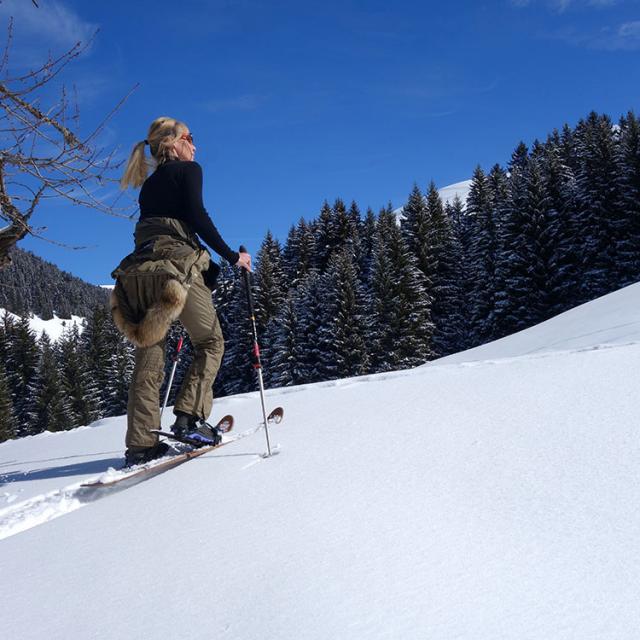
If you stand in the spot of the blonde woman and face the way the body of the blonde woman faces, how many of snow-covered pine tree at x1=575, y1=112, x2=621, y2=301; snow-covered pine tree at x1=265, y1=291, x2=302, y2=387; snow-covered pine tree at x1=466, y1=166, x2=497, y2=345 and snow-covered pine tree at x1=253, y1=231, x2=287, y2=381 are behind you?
0

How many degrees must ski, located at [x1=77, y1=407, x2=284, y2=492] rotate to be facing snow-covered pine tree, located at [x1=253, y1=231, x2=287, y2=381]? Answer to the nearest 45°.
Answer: approximately 45° to its left

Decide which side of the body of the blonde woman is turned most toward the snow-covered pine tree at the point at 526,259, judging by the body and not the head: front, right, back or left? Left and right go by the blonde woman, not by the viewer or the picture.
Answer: front

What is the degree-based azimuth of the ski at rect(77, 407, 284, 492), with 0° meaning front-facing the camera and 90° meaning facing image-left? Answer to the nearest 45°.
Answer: approximately 225°

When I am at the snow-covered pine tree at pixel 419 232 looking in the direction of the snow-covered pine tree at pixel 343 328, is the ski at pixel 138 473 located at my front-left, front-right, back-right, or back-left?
front-left

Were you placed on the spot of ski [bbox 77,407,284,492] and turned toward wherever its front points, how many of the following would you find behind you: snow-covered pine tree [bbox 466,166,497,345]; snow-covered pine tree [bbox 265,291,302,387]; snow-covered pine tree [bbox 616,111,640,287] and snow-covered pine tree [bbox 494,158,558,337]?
0

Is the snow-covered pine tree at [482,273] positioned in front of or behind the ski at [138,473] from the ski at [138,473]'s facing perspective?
in front

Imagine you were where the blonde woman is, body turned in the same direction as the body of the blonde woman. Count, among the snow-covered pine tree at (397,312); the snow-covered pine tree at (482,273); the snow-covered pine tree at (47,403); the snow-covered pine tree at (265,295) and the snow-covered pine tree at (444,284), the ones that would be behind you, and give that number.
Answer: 0

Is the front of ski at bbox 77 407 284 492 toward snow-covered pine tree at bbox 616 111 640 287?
yes

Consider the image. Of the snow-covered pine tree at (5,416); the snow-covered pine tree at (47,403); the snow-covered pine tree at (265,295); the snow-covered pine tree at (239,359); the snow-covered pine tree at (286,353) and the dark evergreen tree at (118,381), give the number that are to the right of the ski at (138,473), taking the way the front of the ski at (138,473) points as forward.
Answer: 0

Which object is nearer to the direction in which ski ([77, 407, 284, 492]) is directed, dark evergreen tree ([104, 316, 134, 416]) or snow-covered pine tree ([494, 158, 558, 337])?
the snow-covered pine tree

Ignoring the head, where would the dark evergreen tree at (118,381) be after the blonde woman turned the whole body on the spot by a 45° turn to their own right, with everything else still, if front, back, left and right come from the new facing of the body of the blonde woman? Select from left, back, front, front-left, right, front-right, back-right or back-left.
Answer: left

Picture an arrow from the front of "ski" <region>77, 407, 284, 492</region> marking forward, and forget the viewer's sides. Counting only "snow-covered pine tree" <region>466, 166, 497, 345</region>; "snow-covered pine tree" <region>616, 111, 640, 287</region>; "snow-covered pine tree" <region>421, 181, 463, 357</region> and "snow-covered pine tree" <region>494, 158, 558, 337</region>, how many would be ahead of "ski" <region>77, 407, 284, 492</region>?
4

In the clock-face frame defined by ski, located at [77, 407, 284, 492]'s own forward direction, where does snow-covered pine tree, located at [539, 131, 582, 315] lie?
The snow-covered pine tree is roughly at 12 o'clock from the ski.

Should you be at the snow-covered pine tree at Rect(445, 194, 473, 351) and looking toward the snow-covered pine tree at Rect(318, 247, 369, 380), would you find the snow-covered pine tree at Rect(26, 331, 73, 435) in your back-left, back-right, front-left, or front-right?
front-right

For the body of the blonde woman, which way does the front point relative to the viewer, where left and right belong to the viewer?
facing away from the viewer and to the right of the viewer

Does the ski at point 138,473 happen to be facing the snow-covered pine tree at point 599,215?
yes

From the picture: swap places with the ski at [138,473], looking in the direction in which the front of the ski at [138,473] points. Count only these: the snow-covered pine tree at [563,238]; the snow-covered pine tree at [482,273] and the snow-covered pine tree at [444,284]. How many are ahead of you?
3

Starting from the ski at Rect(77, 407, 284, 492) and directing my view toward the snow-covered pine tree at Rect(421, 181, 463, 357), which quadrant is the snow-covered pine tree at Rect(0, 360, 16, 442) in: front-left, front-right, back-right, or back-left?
front-left
